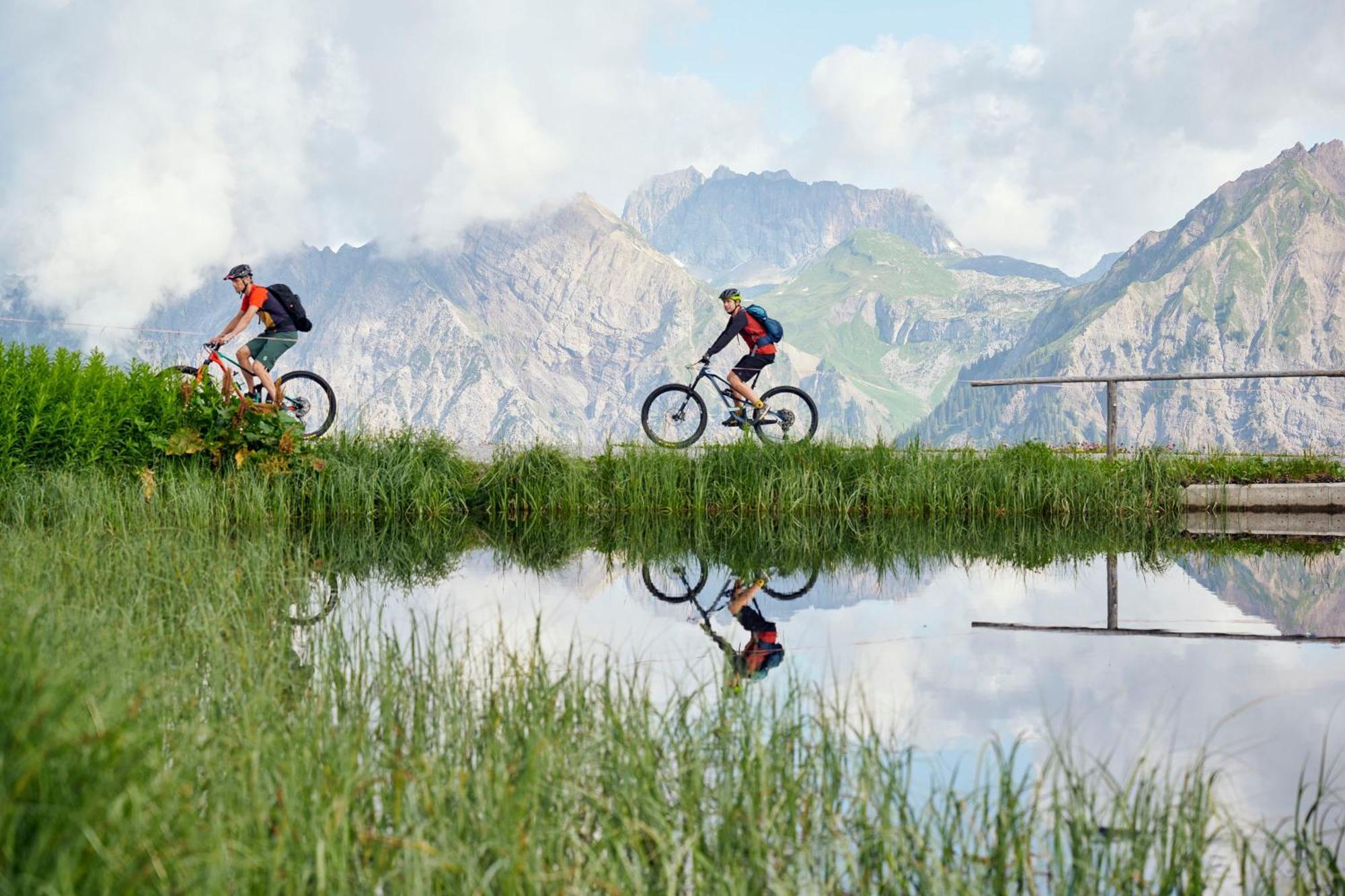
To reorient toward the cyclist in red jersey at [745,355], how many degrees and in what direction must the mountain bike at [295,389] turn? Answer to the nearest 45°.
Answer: approximately 180°

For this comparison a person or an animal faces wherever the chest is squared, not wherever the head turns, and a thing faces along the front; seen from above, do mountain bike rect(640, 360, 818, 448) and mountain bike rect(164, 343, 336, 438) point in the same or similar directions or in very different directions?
same or similar directions

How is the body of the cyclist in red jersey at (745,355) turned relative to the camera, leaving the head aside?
to the viewer's left

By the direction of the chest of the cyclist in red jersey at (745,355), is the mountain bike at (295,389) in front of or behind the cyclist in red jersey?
in front

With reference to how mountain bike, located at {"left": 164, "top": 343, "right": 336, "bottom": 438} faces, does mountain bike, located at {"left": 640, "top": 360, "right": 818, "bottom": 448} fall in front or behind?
behind

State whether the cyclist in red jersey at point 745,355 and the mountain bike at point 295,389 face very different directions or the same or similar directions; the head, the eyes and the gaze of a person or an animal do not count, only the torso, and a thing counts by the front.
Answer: same or similar directions

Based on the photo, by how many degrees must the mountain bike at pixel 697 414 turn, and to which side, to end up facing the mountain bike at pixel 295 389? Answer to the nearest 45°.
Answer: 0° — it already faces it

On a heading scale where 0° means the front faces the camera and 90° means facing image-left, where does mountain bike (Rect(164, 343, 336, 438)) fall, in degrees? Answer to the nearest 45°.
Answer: approximately 90°

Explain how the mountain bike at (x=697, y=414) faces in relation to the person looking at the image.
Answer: facing to the left of the viewer
